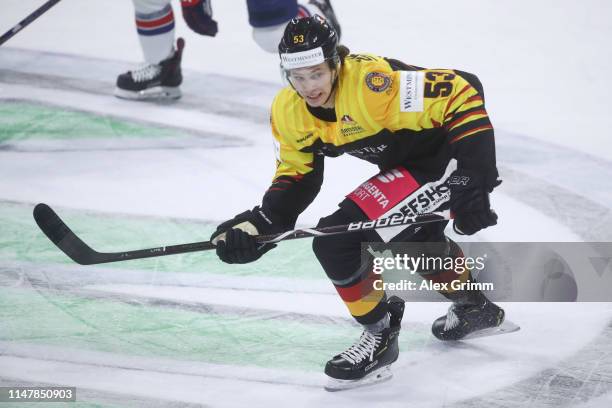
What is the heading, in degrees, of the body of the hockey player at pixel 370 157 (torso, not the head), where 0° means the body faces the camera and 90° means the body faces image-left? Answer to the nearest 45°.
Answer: approximately 45°

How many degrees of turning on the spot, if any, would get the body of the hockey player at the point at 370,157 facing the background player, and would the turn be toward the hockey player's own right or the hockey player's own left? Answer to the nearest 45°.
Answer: approximately 90° to the hockey player's own right
